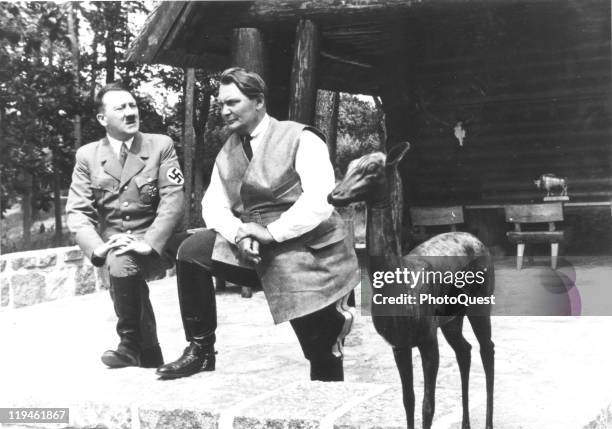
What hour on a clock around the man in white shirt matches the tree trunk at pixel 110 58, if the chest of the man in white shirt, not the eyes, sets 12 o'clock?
The tree trunk is roughly at 4 o'clock from the man in white shirt.

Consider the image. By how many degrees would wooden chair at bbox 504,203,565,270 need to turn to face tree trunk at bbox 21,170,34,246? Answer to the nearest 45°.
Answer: approximately 90° to its right

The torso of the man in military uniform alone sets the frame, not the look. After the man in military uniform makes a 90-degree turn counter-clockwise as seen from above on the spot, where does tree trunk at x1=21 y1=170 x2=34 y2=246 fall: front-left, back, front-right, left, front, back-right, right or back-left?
left

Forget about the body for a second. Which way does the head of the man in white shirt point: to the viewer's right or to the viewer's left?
to the viewer's left

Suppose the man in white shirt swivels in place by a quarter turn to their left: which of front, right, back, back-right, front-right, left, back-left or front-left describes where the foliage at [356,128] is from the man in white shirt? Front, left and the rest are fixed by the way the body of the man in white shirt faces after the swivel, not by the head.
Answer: back-left

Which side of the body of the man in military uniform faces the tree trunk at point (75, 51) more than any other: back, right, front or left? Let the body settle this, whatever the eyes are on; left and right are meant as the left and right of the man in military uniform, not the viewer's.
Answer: back

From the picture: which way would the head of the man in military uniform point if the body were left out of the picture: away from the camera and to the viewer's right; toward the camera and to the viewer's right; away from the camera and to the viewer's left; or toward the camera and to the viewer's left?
toward the camera and to the viewer's right

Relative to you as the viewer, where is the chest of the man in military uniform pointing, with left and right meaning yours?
facing the viewer

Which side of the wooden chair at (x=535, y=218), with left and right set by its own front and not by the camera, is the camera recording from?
front

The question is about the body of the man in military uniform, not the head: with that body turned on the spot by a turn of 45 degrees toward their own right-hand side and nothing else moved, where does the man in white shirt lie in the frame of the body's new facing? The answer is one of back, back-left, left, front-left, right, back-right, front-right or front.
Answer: left

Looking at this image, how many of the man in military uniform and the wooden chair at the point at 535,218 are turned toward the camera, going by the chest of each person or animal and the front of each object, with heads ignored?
2

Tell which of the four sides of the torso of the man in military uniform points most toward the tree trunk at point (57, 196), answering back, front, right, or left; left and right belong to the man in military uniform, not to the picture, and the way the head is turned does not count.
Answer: back

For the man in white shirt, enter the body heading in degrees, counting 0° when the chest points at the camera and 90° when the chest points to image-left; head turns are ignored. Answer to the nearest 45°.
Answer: approximately 45°
